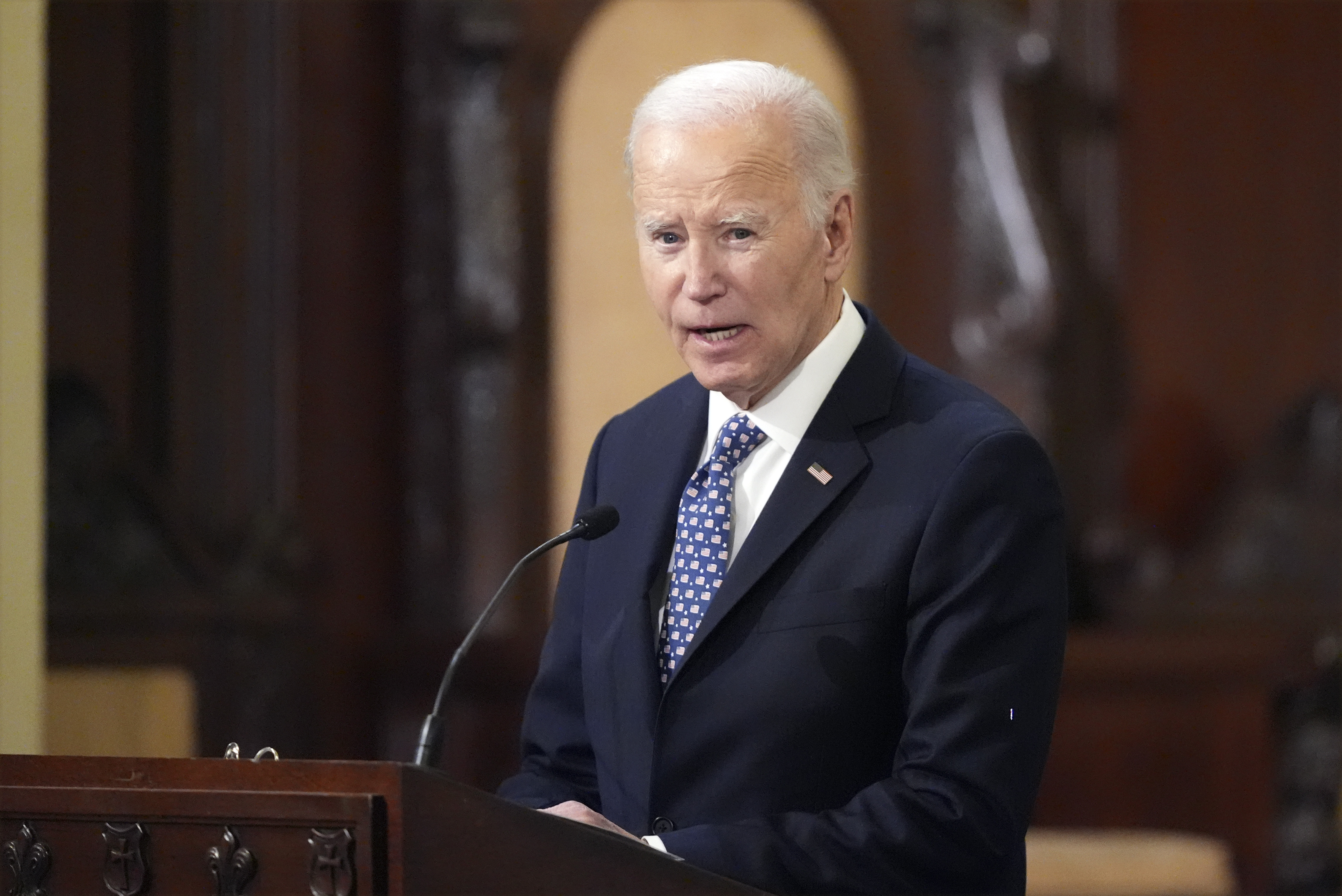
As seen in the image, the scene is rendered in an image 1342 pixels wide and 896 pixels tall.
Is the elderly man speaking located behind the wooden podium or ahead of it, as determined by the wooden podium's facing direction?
behind

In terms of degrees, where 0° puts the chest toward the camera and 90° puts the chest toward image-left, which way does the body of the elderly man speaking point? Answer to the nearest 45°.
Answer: approximately 45°

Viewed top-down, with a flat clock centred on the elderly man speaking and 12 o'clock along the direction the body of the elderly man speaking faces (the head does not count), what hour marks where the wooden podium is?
The wooden podium is roughly at 12 o'clock from the elderly man speaking.

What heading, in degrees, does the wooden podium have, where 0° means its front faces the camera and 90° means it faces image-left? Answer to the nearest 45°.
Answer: approximately 45°
